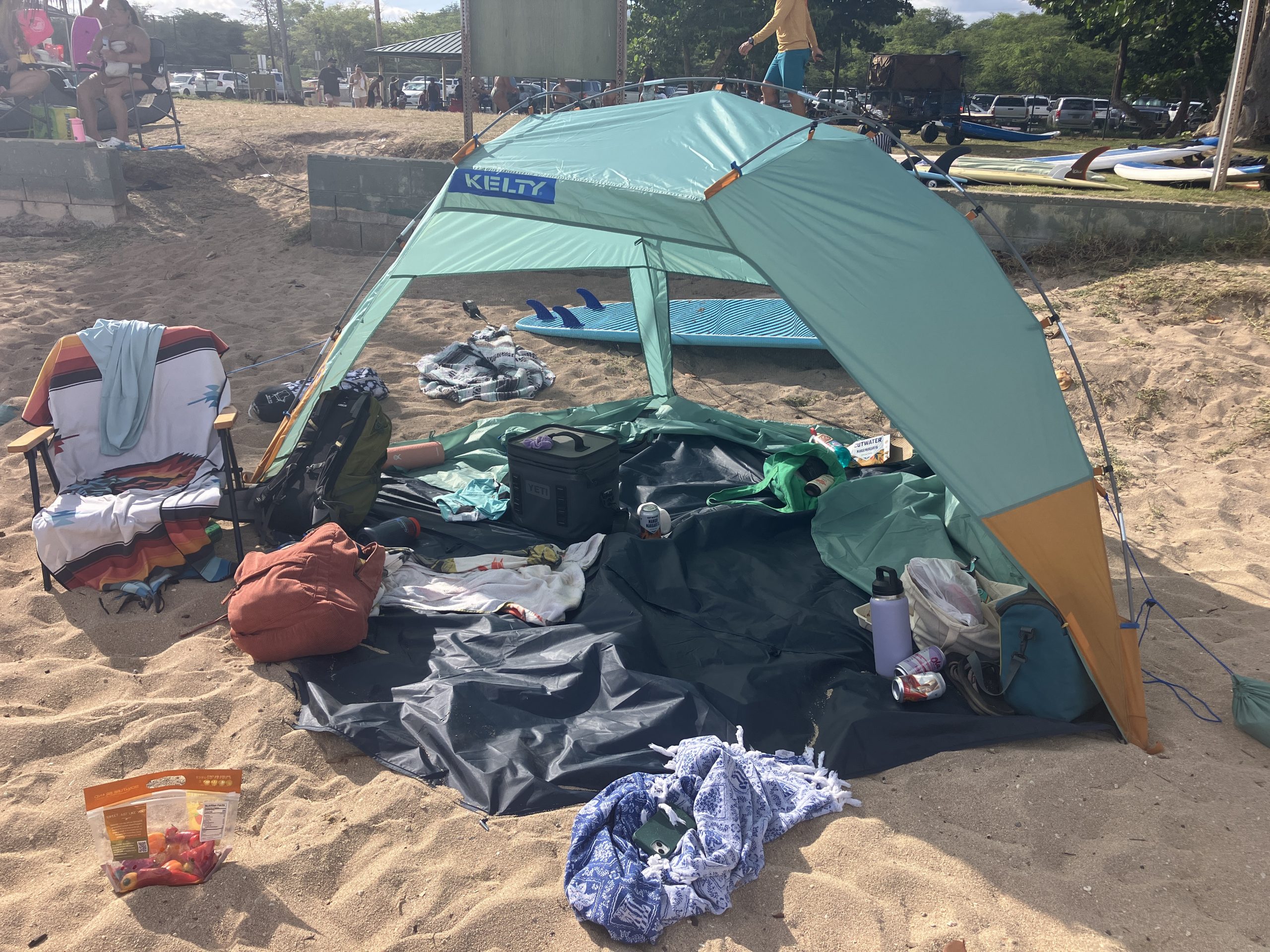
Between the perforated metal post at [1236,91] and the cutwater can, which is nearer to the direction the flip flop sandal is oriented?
the cutwater can

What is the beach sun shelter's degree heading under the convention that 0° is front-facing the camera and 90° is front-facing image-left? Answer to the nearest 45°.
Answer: approximately 45°

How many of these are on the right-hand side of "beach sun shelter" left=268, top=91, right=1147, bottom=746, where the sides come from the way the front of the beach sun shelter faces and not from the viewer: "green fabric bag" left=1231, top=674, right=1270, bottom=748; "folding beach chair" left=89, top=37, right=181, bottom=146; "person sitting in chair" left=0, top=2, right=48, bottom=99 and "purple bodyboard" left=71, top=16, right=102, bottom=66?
3

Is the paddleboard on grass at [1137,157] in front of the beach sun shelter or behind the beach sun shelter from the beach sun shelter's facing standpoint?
behind

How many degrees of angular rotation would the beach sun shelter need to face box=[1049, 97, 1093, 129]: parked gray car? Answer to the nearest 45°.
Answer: approximately 135° to its right
